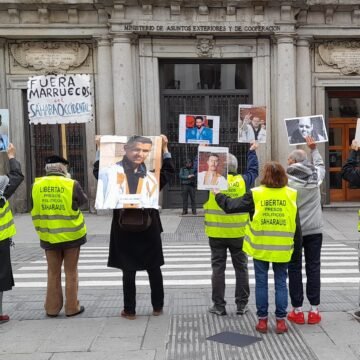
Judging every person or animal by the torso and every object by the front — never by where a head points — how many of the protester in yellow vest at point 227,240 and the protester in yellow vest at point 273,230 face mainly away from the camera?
2

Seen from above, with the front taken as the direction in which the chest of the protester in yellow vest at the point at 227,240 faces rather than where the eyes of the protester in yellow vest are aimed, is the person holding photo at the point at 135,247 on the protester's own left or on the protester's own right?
on the protester's own left

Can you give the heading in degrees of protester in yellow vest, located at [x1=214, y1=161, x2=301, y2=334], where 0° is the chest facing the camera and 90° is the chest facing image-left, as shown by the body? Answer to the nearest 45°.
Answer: approximately 180°

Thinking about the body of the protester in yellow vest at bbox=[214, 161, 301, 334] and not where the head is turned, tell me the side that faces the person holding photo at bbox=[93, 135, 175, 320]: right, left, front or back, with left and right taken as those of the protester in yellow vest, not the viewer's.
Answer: left

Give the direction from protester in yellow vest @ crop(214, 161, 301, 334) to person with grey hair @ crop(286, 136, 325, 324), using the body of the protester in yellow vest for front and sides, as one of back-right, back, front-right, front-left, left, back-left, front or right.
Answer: front-right

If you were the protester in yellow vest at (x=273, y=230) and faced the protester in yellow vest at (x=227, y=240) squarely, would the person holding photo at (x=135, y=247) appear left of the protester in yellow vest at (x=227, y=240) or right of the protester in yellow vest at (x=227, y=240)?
left

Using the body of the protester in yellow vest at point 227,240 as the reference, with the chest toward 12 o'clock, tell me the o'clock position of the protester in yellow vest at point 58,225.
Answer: the protester in yellow vest at point 58,225 is roughly at 9 o'clock from the protester in yellow vest at point 227,240.

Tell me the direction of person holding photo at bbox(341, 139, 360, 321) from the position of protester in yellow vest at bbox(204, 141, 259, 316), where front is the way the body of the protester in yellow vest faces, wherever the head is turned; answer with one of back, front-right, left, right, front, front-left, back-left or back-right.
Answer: right

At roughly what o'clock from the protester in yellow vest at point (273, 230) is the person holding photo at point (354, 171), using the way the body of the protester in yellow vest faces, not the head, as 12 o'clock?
The person holding photo is roughly at 2 o'clock from the protester in yellow vest.

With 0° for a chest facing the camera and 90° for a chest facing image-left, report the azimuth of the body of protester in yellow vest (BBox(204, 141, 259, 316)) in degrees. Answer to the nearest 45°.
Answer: approximately 180°

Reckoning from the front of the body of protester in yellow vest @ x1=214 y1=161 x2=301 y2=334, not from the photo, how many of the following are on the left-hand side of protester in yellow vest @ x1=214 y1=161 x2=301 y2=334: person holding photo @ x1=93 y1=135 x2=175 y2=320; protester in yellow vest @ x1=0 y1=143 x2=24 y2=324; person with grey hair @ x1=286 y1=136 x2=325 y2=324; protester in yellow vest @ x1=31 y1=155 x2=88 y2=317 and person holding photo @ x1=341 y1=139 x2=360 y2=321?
3

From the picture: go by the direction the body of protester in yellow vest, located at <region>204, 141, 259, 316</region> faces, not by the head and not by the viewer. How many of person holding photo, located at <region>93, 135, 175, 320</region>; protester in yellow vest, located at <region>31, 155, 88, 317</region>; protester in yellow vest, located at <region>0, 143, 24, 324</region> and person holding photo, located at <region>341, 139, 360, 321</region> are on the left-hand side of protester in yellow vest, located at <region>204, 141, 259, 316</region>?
3
